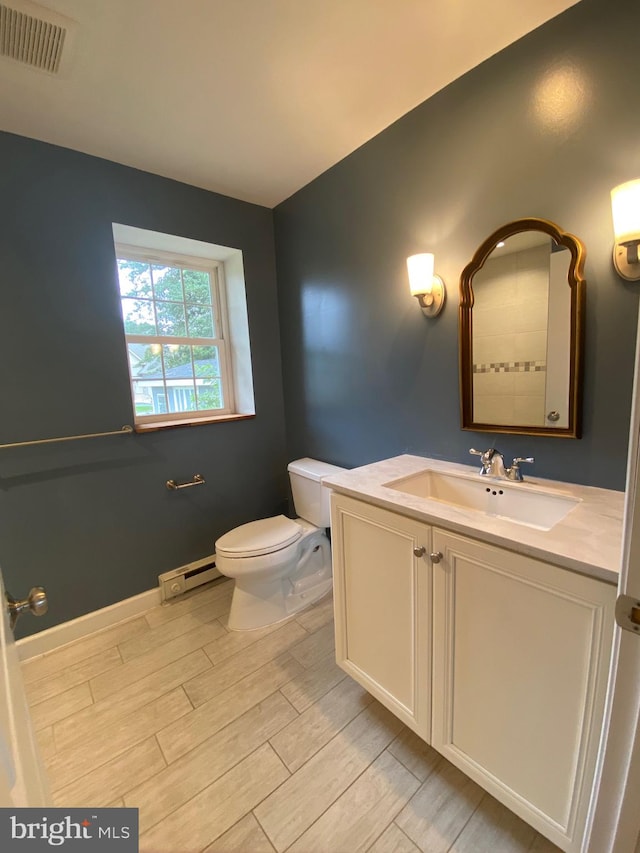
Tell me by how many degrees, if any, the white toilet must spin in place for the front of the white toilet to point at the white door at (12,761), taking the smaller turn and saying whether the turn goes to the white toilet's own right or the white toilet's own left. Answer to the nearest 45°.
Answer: approximately 45° to the white toilet's own left

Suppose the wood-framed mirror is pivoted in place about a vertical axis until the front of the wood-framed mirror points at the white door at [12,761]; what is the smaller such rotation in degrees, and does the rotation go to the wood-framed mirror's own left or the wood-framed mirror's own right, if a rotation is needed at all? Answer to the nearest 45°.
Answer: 0° — it already faces it

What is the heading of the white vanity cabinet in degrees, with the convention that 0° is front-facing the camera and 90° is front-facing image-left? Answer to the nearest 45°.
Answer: approximately 45°

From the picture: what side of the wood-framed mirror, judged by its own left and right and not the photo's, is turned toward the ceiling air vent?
front

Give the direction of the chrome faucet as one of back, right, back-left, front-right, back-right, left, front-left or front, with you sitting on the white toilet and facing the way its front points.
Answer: left

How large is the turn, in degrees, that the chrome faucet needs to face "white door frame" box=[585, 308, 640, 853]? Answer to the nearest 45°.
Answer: approximately 45° to its left

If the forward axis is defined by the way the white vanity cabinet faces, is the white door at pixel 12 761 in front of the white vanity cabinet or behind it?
in front

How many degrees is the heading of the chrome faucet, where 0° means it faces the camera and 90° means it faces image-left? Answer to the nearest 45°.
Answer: approximately 45°

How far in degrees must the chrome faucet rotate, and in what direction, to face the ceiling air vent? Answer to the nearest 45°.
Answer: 0° — it already faces it

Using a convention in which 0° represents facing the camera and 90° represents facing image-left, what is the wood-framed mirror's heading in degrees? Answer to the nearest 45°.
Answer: approximately 45°

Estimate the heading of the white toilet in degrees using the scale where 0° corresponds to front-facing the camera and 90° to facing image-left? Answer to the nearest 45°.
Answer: approximately 45°

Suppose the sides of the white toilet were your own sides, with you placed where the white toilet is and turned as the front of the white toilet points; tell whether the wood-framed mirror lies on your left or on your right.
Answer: on your left

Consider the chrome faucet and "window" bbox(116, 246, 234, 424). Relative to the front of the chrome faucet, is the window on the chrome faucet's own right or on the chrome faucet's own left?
on the chrome faucet's own right

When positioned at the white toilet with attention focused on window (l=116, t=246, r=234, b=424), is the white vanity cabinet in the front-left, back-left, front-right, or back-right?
back-left

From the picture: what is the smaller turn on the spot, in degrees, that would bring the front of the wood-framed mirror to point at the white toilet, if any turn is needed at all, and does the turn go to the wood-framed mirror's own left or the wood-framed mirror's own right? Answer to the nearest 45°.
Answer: approximately 45° to the wood-framed mirror's own right
